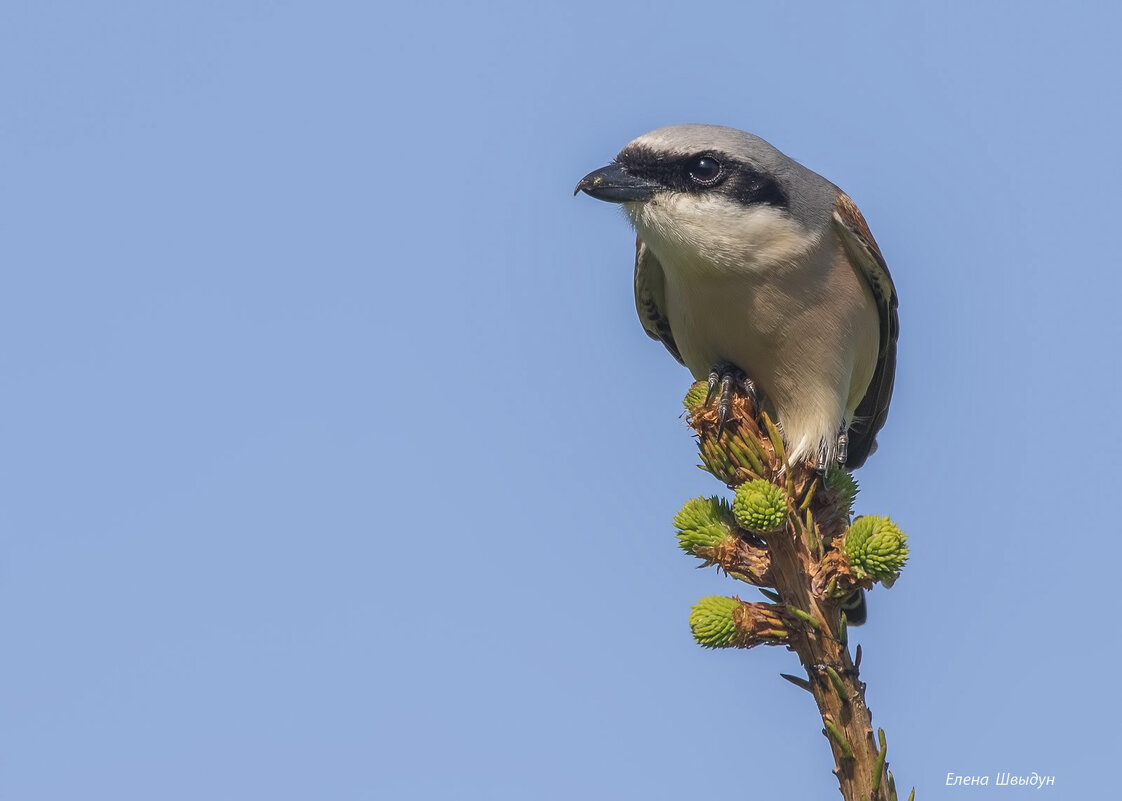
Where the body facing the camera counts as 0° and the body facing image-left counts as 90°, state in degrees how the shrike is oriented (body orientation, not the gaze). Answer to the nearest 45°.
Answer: approximately 45°
